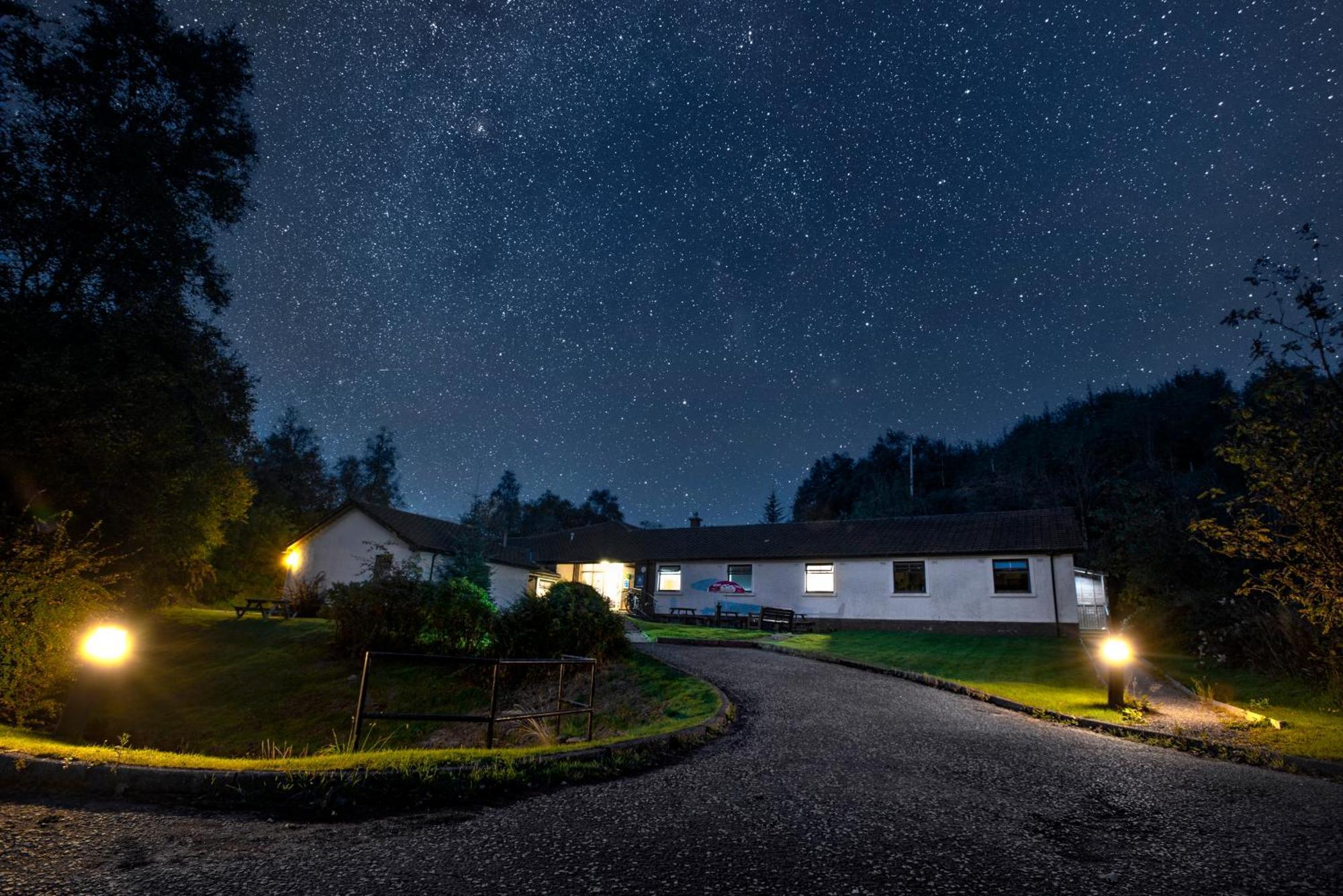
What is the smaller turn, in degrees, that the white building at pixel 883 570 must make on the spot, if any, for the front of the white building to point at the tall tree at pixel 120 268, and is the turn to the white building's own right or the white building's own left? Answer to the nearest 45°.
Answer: approximately 45° to the white building's own right

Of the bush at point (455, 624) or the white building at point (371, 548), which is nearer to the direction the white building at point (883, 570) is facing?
the bush

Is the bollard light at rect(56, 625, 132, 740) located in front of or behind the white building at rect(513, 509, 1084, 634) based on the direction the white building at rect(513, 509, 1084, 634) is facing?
in front

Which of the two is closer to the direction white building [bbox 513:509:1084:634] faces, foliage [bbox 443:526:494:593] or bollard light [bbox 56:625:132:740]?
the bollard light

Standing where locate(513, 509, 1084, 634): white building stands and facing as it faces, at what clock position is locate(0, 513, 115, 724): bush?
The bush is roughly at 1 o'clock from the white building.

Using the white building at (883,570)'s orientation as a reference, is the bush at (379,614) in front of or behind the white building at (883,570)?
in front

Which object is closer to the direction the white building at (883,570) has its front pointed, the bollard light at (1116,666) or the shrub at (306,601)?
the bollard light

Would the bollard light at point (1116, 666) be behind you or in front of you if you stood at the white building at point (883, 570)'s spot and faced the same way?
in front

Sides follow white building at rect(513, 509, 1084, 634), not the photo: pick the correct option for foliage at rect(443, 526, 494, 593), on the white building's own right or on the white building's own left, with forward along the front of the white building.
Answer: on the white building's own right

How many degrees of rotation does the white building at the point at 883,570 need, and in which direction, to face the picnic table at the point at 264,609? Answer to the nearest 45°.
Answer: approximately 90° to its right

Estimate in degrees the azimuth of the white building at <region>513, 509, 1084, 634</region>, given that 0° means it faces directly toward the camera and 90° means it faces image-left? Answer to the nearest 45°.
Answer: approximately 0°

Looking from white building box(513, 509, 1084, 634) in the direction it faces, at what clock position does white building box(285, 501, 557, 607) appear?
white building box(285, 501, 557, 607) is roughly at 3 o'clock from white building box(513, 509, 1084, 634).

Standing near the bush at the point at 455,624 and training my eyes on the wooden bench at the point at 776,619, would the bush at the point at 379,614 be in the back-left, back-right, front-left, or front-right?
back-left

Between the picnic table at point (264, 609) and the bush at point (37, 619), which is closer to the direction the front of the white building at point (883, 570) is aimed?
the bush

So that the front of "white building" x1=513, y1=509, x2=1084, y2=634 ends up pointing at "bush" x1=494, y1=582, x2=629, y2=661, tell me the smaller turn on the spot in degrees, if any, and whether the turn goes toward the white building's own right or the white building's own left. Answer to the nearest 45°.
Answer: approximately 45° to the white building's own right
